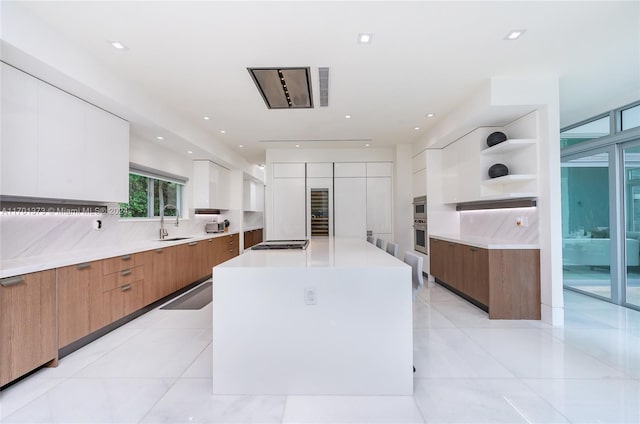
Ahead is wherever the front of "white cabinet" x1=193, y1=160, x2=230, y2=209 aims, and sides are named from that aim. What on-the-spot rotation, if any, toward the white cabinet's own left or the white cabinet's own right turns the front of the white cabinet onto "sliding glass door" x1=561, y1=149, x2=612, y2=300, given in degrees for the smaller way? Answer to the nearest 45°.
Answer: approximately 45° to the white cabinet's own right

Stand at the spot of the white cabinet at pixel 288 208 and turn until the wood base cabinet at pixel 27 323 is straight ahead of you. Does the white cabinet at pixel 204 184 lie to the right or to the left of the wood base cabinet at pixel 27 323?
right

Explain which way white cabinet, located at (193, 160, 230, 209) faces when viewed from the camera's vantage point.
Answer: facing to the right of the viewer

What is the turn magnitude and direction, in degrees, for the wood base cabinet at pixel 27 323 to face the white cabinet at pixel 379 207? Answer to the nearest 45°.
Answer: approximately 45° to its left
